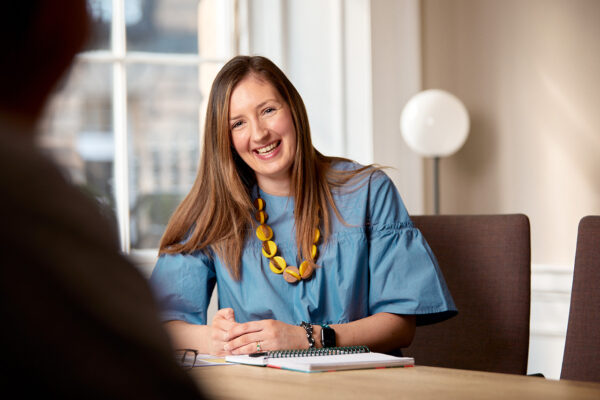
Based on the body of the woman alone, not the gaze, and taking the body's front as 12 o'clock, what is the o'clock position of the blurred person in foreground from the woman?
The blurred person in foreground is roughly at 12 o'clock from the woman.

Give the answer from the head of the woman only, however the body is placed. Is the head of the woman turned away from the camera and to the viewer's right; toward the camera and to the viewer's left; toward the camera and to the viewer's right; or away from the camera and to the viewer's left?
toward the camera and to the viewer's left

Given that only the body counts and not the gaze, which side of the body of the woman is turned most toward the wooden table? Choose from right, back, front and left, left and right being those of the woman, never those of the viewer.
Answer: front

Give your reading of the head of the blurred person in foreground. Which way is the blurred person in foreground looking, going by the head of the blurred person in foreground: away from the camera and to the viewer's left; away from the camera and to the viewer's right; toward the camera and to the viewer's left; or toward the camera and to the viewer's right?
away from the camera and to the viewer's right

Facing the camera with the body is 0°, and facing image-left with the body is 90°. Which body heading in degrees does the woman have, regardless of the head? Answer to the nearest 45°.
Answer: approximately 0°
